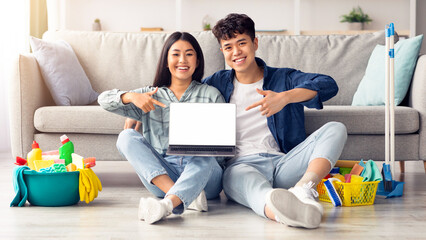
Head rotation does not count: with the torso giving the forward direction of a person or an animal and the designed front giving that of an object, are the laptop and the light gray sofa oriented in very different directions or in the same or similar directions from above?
same or similar directions

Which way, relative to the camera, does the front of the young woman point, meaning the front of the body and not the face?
toward the camera

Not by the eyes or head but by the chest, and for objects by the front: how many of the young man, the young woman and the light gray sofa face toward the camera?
3

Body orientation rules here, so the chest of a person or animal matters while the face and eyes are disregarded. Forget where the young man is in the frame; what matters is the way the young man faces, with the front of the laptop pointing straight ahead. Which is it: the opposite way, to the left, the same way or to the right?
the same way

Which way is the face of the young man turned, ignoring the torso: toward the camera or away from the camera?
toward the camera

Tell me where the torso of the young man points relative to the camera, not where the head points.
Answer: toward the camera

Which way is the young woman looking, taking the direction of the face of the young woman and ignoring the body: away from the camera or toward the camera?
toward the camera

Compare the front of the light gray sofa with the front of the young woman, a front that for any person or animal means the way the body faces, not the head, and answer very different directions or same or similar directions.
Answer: same or similar directions
